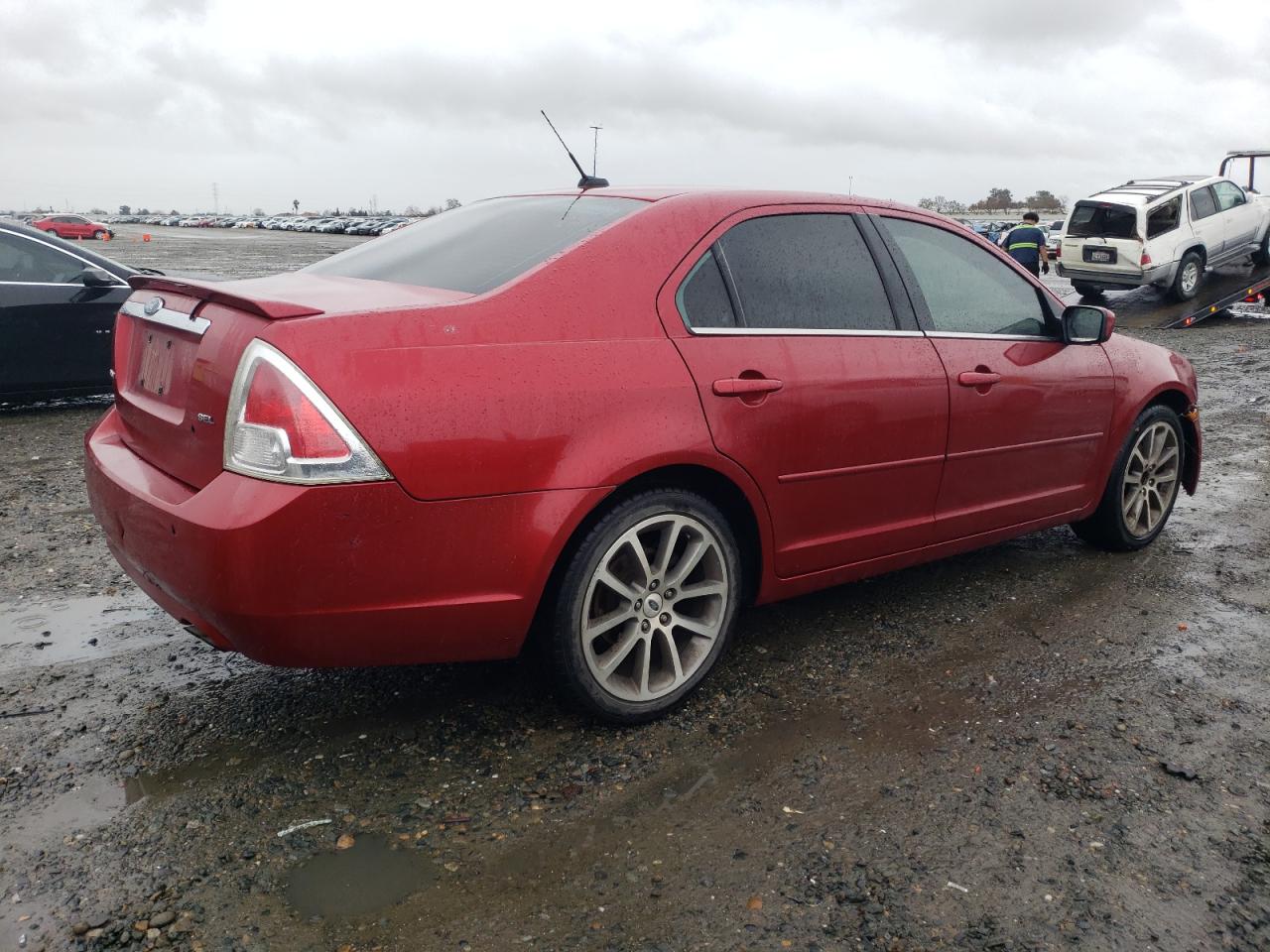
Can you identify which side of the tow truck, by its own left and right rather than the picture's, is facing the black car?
back

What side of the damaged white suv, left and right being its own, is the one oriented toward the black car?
back

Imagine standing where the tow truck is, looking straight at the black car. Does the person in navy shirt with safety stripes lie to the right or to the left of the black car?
right

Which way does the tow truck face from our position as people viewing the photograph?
facing away from the viewer and to the right of the viewer

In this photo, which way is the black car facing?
to the viewer's right

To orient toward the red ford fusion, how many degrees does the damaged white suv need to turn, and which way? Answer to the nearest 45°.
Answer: approximately 135° to its right

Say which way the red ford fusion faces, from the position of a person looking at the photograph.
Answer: facing away from the viewer and to the right of the viewer

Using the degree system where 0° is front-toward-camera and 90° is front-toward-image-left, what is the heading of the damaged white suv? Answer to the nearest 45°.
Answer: approximately 225°
